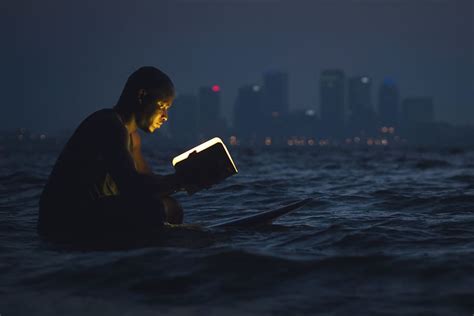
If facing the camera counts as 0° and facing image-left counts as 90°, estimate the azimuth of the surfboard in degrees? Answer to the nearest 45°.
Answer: approximately 270°

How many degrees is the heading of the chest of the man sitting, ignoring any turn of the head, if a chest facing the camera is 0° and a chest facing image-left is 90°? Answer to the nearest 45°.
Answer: approximately 270°
